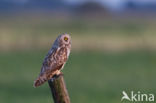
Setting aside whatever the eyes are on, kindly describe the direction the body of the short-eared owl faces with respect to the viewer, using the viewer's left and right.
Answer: facing to the right of the viewer
